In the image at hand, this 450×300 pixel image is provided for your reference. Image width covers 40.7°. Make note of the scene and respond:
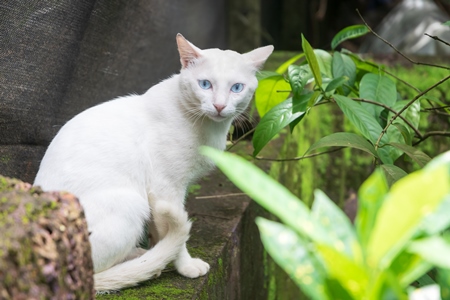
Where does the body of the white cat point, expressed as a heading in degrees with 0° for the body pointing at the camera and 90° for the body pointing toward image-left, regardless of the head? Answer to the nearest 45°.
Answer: approximately 270°

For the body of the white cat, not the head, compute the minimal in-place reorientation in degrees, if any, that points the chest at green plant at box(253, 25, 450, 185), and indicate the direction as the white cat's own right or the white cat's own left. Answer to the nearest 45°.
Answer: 0° — it already faces it
